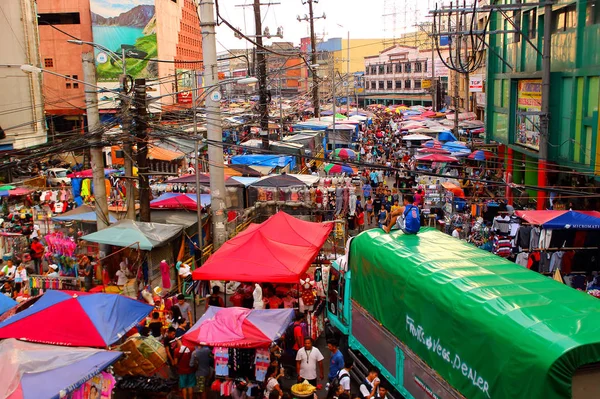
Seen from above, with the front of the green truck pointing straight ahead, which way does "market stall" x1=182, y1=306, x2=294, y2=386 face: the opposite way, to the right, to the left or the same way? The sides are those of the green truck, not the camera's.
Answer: the opposite way

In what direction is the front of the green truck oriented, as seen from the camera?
facing away from the viewer and to the left of the viewer

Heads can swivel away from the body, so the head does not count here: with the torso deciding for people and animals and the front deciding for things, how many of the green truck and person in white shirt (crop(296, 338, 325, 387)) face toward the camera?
1

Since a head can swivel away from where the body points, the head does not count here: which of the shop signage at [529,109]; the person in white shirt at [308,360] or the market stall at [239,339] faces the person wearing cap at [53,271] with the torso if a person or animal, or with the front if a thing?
the shop signage

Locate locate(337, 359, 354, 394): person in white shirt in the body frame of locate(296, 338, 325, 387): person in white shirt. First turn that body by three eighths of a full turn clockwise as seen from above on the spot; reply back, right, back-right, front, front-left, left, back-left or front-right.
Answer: back

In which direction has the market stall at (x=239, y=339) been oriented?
toward the camera

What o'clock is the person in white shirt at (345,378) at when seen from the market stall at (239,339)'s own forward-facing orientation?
The person in white shirt is roughly at 10 o'clock from the market stall.

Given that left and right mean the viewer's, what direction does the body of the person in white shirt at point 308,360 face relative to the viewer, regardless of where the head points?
facing the viewer

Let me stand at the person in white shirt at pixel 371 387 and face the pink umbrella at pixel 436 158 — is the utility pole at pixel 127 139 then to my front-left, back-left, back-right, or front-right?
front-left

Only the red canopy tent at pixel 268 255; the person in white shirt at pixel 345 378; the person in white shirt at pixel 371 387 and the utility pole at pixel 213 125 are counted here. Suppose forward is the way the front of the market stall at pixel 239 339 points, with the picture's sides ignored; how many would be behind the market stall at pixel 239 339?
2

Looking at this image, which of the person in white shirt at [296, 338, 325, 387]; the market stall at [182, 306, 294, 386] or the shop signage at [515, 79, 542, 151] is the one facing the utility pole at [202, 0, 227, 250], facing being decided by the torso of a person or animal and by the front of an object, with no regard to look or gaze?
the shop signage

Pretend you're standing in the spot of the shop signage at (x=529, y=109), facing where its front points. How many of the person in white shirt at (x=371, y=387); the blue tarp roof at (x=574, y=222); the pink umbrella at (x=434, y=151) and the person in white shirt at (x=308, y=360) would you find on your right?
1

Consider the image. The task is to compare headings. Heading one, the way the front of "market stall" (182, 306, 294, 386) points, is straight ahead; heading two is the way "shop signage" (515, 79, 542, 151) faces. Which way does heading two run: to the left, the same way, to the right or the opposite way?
to the right

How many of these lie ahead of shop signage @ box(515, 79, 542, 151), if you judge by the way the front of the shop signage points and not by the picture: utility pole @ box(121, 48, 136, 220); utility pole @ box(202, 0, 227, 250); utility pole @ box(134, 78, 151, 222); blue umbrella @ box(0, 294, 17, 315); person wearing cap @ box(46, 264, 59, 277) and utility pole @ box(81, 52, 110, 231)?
6

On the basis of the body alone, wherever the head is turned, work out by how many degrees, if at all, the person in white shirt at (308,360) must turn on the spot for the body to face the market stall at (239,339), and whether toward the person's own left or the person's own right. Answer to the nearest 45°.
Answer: approximately 90° to the person's own right

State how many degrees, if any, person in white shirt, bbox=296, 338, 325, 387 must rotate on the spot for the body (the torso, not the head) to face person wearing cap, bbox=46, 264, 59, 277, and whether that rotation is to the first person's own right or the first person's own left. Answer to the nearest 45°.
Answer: approximately 135° to the first person's own right

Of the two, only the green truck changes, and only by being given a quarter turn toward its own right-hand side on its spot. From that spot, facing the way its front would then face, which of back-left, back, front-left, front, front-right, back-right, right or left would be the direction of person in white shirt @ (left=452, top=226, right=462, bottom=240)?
front-left
